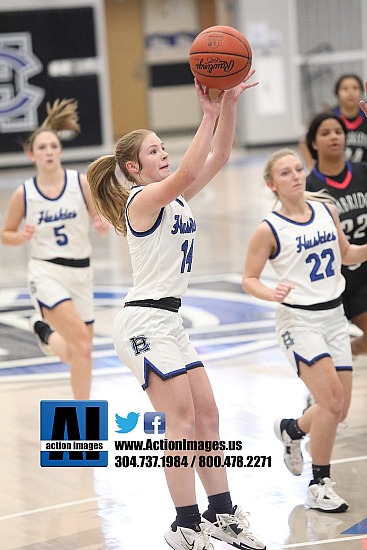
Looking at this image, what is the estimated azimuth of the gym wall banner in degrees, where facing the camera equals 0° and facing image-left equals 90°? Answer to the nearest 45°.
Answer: approximately 0°

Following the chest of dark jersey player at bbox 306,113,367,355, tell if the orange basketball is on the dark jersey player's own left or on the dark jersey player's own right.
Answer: on the dark jersey player's own right

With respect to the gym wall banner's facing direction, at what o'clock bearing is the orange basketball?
The orange basketball is roughly at 12 o'clock from the gym wall banner.
